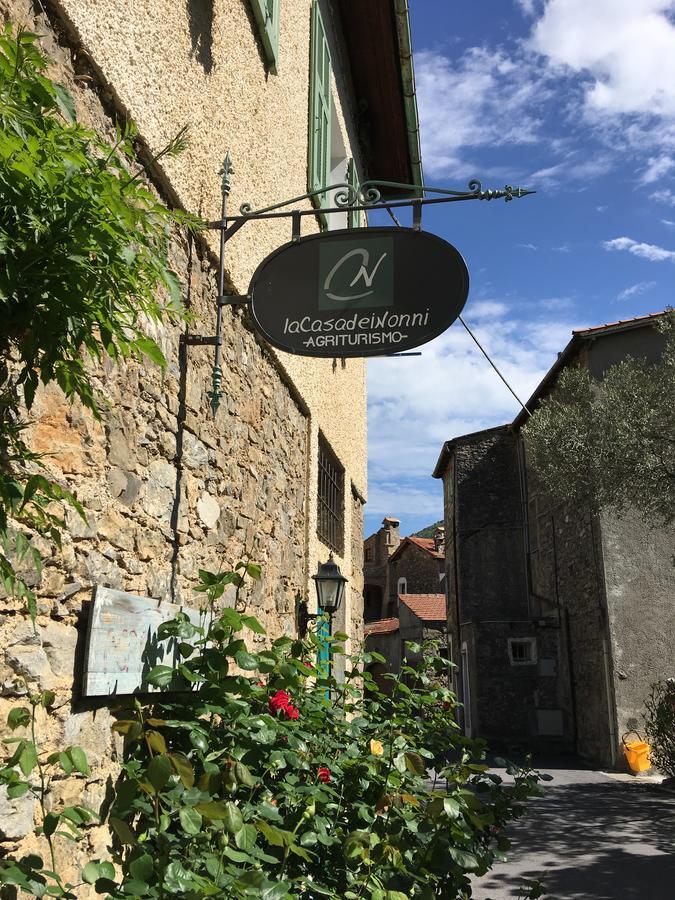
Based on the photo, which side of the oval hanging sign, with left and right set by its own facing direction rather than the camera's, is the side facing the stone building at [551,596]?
back

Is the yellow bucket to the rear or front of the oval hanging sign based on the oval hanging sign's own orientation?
to the rear

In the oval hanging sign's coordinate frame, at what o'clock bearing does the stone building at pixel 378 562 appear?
The stone building is roughly at 6 o'clock from the oval hanging sign.

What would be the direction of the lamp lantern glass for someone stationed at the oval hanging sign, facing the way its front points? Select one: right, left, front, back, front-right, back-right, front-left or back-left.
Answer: back

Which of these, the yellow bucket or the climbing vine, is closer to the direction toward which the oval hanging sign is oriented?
the climbing vine

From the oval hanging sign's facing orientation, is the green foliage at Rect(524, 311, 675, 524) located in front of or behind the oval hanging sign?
behind

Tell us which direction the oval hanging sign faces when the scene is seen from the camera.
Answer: facing the viewer

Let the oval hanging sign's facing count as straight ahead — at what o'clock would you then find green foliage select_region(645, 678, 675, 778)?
The green foliage is roughly at 7 o'clock from the oval hanging sign.

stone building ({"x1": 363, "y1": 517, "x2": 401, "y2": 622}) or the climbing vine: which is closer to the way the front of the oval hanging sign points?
the climbing vine

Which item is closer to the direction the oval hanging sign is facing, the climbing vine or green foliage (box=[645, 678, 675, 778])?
the climbing vine

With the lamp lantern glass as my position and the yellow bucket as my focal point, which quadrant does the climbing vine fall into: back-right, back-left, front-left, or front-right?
back-right

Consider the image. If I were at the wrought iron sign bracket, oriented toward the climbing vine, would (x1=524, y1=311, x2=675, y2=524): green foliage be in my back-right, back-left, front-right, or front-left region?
back-left

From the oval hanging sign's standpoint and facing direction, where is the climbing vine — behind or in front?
in front
